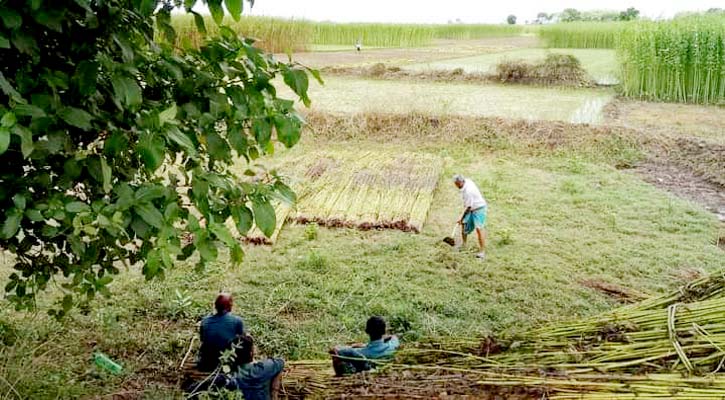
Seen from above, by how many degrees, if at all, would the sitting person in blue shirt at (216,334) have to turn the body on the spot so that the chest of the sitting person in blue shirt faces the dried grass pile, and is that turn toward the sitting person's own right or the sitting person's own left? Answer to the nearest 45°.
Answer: approximately 45° to the sitting person's own right

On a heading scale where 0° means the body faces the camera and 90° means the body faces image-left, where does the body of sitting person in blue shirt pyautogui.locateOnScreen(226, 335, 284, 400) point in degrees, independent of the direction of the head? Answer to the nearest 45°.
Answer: approximately 180°

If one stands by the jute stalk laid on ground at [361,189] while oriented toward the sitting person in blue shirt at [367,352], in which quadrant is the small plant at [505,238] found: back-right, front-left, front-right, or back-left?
front-left

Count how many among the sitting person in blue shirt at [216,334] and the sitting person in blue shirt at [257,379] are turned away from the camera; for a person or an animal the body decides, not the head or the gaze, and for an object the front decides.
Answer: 2

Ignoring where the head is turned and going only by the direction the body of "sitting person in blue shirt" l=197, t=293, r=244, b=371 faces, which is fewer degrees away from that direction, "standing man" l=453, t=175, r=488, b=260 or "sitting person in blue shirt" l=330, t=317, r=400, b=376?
the standing man

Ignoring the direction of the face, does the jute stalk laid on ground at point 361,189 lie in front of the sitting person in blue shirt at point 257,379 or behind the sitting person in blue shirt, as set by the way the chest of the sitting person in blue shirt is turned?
in front

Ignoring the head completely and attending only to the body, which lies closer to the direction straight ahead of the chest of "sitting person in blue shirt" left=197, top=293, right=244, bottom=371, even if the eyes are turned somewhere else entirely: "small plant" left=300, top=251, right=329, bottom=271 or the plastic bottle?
the small plant

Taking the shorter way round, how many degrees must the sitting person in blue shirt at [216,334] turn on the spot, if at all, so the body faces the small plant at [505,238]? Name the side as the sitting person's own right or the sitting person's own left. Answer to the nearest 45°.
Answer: approximately 45° to the sitting person's own right

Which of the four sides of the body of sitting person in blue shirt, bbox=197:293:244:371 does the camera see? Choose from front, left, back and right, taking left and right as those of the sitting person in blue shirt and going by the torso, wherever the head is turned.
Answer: back

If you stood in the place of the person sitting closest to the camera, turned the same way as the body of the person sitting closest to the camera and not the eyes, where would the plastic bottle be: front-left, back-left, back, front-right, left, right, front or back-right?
front-left

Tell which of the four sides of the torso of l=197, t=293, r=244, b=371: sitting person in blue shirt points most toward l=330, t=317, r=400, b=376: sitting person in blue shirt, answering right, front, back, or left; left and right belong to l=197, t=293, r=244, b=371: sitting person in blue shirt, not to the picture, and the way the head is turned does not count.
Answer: right

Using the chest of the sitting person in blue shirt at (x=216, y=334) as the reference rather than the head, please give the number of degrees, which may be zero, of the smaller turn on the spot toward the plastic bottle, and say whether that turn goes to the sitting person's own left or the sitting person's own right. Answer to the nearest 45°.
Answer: approximately 45° to the sitting person's own left

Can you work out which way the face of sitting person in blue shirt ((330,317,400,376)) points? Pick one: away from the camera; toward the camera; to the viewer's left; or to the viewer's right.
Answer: away from the camera

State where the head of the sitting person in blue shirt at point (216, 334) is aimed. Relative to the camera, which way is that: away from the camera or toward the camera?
away from the camera

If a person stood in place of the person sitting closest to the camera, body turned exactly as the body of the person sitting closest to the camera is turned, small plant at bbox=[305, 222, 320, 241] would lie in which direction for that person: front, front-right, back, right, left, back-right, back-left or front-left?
front

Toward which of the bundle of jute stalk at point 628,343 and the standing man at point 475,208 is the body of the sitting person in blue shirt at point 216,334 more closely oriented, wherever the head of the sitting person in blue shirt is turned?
the standing man
